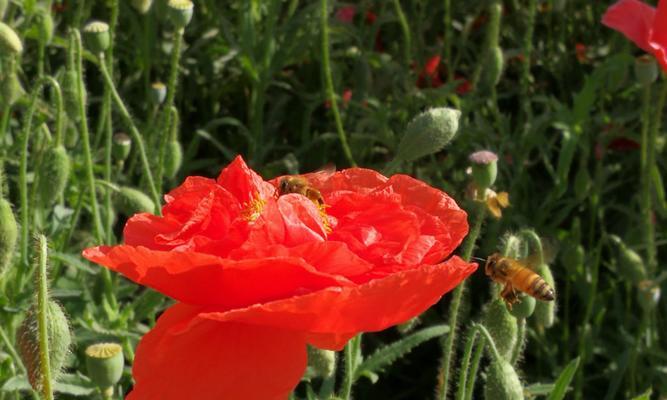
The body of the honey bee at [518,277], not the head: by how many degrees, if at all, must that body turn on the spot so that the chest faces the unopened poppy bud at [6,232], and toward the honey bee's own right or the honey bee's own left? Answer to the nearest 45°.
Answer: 0° — it already faces it

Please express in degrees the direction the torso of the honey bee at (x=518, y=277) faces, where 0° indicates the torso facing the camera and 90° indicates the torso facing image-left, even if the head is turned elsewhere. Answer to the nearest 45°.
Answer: approximately 90°
